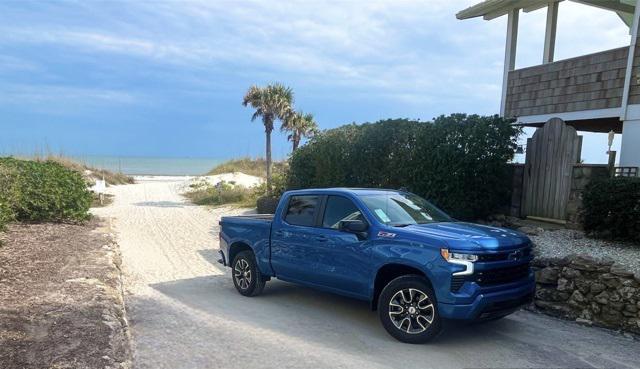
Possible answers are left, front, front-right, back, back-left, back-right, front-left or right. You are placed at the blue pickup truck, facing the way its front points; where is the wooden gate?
left

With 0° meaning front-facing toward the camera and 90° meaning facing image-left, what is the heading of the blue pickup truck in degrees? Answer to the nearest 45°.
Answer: approximately 315°

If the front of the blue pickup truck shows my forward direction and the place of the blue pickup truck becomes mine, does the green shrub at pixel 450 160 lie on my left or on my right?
on my left

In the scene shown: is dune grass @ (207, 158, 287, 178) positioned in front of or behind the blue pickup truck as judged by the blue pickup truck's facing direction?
behind

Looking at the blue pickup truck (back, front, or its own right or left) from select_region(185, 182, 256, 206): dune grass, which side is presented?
back

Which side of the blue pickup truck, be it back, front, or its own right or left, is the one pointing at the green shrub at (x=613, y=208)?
left

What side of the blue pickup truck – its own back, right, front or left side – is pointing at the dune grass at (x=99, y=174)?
back

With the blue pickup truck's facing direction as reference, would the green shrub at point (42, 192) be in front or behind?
behind

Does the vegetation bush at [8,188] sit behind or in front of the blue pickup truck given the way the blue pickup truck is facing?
behind

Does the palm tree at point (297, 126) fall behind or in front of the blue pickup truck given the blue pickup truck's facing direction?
behind
